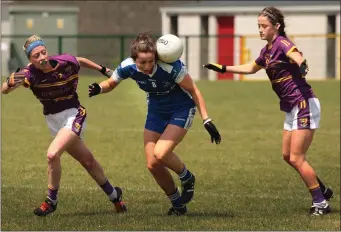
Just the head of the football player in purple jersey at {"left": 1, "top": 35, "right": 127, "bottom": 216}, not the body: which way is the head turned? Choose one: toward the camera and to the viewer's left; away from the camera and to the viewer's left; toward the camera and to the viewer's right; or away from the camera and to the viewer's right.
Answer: toward the camera and to the viewer's right

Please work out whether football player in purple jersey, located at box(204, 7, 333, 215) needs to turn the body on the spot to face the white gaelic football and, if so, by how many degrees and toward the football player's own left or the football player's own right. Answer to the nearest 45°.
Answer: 0° — they already face it

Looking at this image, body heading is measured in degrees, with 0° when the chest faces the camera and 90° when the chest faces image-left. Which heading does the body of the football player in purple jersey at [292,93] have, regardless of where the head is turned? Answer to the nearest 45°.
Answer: approximately 45°

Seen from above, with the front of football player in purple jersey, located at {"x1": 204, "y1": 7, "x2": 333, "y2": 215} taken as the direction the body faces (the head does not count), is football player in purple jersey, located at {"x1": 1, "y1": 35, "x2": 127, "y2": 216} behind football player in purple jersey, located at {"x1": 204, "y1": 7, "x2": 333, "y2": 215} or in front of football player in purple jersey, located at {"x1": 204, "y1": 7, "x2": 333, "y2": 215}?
in front

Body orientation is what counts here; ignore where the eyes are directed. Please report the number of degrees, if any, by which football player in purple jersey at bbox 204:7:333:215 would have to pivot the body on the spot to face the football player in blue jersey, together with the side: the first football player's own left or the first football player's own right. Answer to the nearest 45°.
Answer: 0° — they already face them
